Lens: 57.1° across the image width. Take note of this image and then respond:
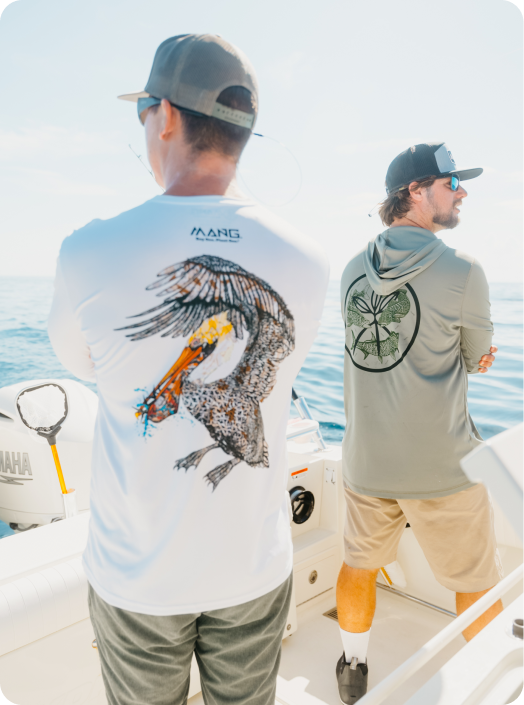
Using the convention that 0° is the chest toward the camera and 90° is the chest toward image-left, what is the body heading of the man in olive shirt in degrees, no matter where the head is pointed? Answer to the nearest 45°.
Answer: approximately 225°

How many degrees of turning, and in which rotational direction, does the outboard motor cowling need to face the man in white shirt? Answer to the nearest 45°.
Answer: approximately 45° to its right

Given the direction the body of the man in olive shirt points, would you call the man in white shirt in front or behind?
behind

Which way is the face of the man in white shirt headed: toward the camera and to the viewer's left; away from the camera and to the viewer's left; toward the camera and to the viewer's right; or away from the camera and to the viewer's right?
away from the camera and to the viewer's left

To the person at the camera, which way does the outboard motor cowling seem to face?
facing the viewer and to the right of the viewer

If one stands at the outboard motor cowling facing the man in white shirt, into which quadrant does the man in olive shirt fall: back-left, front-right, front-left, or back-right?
front-left

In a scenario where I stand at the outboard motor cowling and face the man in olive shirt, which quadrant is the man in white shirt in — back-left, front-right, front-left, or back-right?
front-right

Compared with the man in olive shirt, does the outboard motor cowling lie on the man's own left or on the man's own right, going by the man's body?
on the man's own left

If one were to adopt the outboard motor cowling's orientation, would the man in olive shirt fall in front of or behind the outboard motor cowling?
in front

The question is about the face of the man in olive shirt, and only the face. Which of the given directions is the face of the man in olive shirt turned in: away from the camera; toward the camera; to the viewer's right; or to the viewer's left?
to the viewer's right
